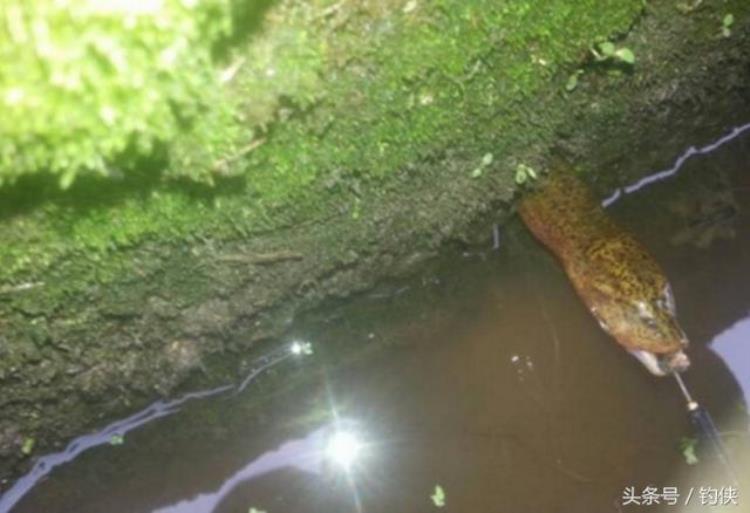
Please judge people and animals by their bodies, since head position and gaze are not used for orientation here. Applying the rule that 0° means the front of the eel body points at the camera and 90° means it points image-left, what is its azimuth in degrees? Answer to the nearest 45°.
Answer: approximately 315°

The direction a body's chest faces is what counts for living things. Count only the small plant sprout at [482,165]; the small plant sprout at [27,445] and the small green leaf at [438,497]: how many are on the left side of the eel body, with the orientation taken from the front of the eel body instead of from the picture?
0

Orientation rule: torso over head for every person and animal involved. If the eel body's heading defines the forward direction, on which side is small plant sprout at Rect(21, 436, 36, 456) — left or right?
on its right

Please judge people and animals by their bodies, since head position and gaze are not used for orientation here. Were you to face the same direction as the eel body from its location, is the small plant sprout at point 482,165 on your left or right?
on your right
